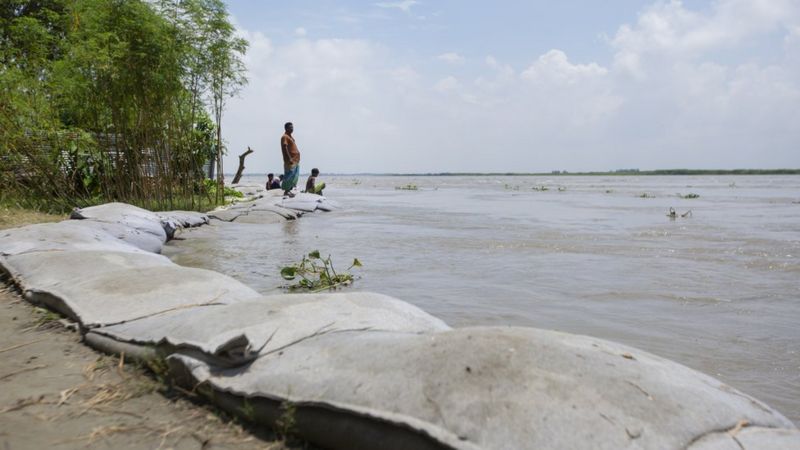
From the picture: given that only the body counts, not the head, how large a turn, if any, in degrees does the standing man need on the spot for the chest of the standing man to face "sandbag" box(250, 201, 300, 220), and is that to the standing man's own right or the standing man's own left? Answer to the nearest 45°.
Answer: approximately 45° to the standing man's own right

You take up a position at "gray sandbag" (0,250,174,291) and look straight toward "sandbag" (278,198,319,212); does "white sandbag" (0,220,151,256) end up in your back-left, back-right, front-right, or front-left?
front-left

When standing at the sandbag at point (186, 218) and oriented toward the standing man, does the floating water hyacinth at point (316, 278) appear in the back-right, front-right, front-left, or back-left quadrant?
back-right

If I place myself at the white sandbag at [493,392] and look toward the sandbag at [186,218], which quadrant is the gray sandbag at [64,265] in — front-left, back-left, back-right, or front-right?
front-left

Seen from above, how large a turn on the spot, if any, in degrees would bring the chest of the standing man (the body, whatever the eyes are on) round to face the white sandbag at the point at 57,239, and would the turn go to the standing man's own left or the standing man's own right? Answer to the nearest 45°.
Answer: approximately 45° to the standing man's own right

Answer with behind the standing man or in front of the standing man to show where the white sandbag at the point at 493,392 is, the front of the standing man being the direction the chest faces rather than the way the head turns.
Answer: in front

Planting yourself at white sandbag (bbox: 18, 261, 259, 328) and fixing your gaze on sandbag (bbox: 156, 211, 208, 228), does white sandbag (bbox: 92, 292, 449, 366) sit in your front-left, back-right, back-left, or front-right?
back-right

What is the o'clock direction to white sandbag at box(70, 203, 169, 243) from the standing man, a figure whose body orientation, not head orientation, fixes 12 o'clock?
The white sandbag is roughly at 2 o'clock from the standing man.

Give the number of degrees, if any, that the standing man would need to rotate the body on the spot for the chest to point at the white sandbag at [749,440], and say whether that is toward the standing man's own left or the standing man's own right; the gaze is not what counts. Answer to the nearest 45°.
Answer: approximately 45° to the standing man's own right

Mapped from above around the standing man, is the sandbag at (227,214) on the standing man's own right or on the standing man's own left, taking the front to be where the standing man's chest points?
on the standing man's own right

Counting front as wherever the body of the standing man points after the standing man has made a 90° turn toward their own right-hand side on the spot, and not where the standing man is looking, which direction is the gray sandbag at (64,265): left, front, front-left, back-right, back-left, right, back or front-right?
front-left

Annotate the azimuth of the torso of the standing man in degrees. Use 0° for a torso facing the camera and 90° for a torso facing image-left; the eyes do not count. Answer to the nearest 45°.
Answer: approximately 315°

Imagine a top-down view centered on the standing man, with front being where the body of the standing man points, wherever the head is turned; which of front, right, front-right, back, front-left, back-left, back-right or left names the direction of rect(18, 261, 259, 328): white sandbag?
front-right
